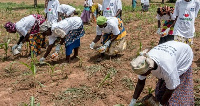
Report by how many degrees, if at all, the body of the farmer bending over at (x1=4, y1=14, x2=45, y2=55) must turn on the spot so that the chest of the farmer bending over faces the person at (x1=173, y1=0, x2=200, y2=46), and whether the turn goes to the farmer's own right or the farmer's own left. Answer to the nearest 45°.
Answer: approximately 135° to the farmer's own left

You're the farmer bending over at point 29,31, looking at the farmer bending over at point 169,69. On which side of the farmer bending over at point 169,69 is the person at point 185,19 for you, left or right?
left

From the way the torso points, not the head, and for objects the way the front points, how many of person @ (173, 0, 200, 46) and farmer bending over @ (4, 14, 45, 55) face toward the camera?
1

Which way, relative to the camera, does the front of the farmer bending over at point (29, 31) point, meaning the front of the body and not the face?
to the viewer's left

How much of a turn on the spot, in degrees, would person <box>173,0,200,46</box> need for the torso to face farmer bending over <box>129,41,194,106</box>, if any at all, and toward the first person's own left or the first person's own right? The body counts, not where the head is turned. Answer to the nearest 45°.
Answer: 0° — they already face them

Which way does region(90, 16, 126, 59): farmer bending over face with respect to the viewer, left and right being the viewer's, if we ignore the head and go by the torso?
facing the viewer and to the left of the viewer

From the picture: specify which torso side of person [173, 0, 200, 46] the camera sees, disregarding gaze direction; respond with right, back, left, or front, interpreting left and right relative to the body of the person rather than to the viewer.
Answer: front

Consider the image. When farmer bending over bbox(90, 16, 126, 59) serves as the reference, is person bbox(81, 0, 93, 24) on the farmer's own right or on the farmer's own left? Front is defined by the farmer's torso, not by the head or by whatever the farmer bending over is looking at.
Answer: on the farmer's own right

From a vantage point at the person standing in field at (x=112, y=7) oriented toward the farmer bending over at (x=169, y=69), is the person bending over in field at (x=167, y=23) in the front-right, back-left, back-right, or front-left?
front-left

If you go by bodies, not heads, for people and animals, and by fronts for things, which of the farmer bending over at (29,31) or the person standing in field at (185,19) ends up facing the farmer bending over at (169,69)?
the person standing in field

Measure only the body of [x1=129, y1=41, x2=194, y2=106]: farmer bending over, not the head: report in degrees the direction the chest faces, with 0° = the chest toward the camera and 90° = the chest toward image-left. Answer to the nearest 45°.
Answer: approximately 45°

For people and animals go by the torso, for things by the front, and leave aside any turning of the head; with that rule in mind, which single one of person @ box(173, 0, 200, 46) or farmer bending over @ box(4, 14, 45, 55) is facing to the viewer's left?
the farmer bending over

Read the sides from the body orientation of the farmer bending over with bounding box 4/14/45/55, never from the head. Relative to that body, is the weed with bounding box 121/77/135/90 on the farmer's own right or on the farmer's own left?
on the farmer's own left

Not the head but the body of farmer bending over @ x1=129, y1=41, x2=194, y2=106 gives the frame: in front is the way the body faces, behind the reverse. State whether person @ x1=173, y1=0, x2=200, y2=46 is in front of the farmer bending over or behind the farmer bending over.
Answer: behind

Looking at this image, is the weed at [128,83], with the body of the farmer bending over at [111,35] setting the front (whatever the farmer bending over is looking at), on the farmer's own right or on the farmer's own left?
on the farmer's own left
